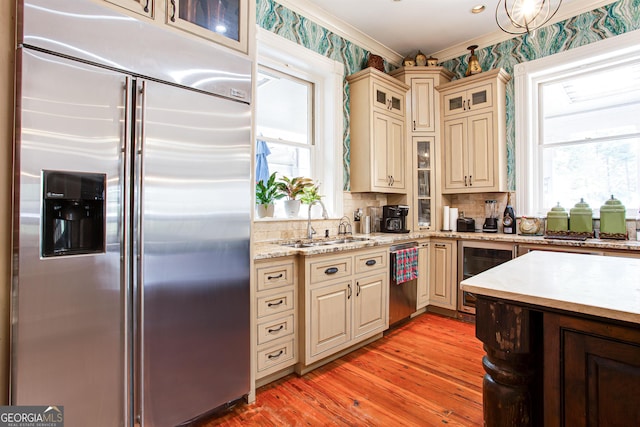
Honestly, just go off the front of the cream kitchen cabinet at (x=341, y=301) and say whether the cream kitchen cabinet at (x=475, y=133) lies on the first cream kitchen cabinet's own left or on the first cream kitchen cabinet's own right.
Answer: on the first cream kitchen cabinet's own left

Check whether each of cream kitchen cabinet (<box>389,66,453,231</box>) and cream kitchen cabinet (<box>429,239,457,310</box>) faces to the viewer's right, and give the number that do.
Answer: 0

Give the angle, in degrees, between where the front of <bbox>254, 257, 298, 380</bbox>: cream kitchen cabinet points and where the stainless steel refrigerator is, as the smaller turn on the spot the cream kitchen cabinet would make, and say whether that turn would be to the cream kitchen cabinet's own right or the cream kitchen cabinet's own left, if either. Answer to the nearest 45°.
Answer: approximately 90° to the cream kitchen cabinet's own right

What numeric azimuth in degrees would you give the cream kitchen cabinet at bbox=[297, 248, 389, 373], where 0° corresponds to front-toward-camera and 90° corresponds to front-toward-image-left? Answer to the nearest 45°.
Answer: approximately 315°

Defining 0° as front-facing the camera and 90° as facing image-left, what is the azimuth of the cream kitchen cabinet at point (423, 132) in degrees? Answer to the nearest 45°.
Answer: approximately 0°

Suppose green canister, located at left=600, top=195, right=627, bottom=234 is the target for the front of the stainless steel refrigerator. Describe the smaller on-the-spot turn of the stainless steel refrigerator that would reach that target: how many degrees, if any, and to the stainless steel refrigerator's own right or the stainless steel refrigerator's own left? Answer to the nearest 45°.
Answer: approximately 45° to the stainless steel refrigerator's own left
